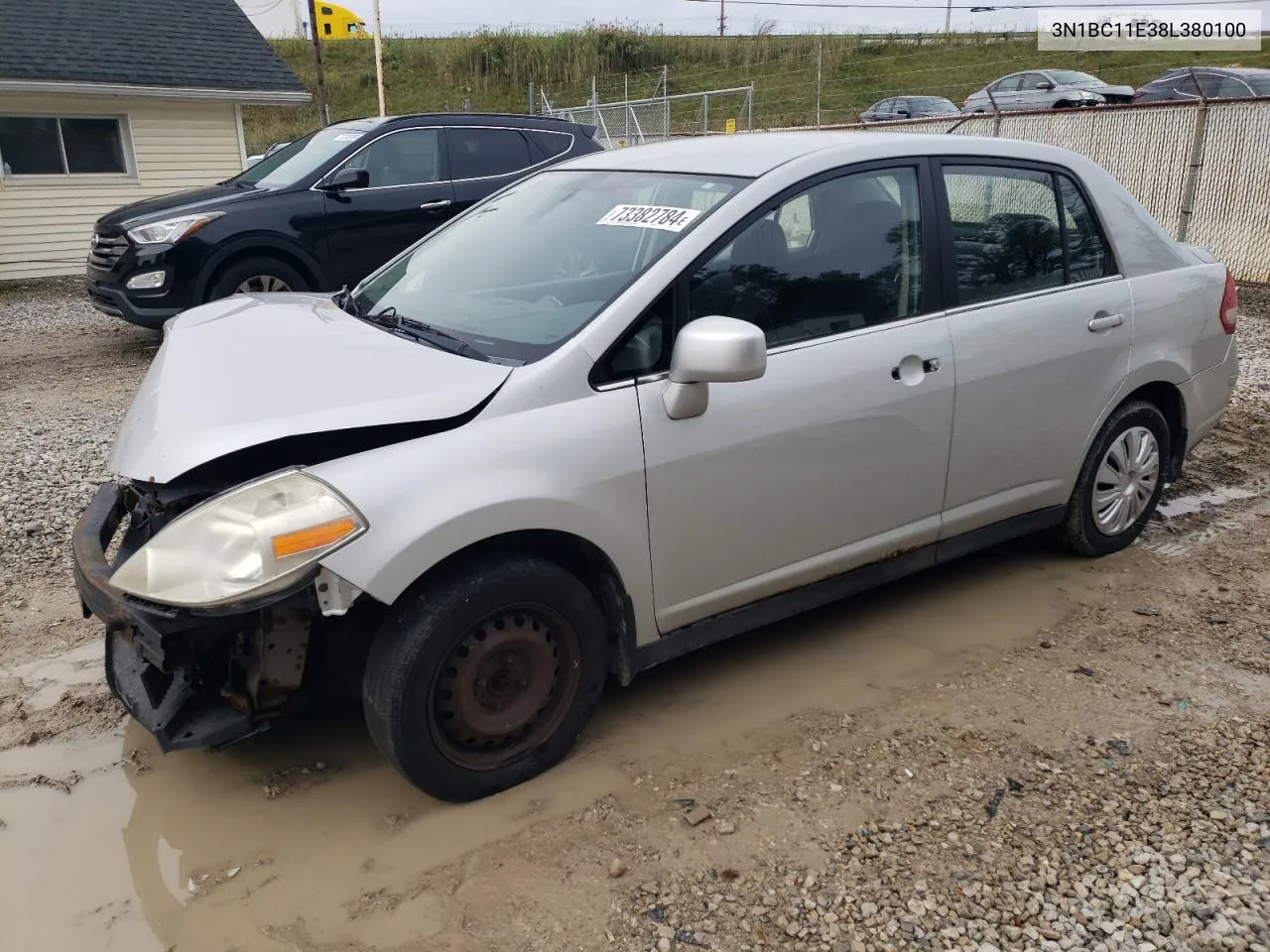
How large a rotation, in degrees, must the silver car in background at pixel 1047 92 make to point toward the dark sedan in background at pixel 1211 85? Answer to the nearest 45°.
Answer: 0° — it already faces it

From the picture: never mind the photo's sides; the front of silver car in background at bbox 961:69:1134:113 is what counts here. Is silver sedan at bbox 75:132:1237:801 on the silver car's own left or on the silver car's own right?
on the silver car's own right

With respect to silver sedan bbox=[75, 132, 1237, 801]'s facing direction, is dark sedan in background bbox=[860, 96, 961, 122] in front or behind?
behind

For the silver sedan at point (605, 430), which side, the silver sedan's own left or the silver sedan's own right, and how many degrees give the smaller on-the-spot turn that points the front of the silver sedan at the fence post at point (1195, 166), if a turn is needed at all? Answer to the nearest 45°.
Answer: approximately 180°

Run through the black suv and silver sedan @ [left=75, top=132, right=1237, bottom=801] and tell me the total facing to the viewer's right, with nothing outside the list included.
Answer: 0

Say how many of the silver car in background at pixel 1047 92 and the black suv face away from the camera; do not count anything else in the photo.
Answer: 0

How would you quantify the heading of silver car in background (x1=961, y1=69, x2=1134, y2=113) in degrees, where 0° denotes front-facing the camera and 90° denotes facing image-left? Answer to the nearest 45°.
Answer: approximately 315°

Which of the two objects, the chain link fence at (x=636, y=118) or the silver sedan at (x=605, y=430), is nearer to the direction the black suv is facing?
the silver sedan

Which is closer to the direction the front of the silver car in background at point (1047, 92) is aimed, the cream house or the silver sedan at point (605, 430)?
the silver sedan

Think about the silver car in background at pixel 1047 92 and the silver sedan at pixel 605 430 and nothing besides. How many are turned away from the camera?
0

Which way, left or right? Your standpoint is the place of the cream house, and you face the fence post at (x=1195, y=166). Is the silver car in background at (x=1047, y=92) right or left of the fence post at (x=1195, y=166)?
left

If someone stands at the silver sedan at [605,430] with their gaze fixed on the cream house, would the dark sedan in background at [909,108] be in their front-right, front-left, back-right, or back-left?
front-right

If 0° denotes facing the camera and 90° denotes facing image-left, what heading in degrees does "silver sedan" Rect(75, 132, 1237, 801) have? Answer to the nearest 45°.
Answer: approximately 45°
